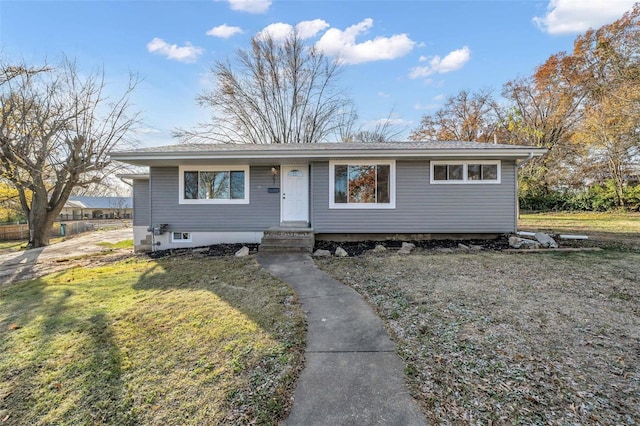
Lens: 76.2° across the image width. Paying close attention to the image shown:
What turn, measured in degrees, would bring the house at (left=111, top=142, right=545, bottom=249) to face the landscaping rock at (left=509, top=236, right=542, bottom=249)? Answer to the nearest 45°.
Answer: approximately 90° to its left

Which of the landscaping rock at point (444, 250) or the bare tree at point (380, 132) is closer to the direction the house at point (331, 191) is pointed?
the landscaping rock

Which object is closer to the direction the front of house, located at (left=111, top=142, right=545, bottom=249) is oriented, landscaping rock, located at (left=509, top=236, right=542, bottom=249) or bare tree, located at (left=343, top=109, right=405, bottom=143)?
the landscaping rock

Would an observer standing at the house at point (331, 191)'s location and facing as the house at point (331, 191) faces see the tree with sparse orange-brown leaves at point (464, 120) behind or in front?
behind

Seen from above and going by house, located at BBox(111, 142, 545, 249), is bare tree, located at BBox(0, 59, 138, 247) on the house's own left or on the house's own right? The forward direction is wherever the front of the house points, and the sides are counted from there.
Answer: on the house's own right

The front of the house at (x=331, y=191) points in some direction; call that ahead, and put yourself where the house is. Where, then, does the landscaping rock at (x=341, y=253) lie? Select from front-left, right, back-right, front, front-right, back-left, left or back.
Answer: front

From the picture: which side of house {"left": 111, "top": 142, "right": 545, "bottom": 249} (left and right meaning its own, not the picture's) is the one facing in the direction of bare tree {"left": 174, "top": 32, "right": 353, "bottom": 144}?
back

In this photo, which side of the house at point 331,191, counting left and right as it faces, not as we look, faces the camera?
front

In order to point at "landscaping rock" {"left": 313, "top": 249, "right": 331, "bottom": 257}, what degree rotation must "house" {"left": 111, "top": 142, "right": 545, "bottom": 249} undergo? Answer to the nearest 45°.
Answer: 0° — it already faces it

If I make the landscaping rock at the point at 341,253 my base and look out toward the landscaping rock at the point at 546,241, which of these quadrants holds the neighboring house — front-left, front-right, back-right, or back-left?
back-left

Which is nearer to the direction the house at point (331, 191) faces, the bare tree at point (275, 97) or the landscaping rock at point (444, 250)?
the landscaping rock
